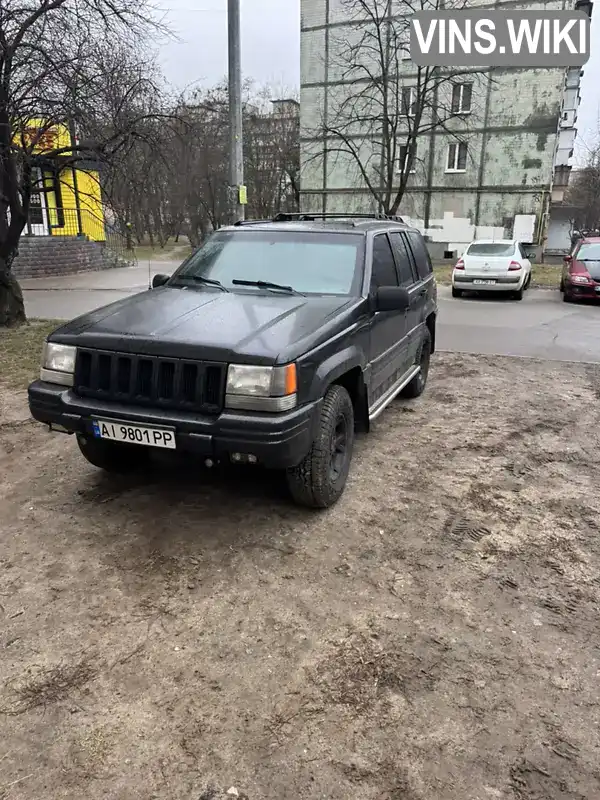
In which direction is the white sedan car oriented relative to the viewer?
away from the camera

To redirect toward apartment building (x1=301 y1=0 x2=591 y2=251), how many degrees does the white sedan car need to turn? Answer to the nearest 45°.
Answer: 0° — it already faces it

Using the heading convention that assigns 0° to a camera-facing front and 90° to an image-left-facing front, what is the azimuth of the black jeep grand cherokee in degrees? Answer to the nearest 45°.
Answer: approximately 45°

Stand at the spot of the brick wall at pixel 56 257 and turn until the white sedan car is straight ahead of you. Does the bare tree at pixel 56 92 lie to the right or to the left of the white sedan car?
right

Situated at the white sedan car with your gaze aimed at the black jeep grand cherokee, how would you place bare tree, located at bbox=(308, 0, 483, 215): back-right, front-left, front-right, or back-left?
back-right

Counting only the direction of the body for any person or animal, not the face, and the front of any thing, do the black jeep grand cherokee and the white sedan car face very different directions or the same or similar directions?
very different directions

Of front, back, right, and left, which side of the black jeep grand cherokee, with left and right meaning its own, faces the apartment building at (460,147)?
back

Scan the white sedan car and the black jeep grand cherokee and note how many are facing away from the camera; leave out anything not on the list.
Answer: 1

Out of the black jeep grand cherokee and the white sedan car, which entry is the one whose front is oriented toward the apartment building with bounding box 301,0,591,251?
the white sedan car

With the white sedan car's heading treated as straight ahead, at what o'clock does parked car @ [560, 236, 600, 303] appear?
The parked car is roughly at 3 o'clock from the white sedan car.

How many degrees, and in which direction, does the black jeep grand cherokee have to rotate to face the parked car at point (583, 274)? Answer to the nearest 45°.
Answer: approximately 180°

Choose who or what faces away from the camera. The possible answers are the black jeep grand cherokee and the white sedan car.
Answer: the white sedan car

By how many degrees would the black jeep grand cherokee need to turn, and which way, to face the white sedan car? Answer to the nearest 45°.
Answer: approximately 180°

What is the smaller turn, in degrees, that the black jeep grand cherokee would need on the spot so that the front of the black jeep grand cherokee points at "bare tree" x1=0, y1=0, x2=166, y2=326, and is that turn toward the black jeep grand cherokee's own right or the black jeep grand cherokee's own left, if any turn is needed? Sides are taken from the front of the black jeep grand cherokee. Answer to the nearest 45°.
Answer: approximately 135° to the black jeep grand cherokee's own right
